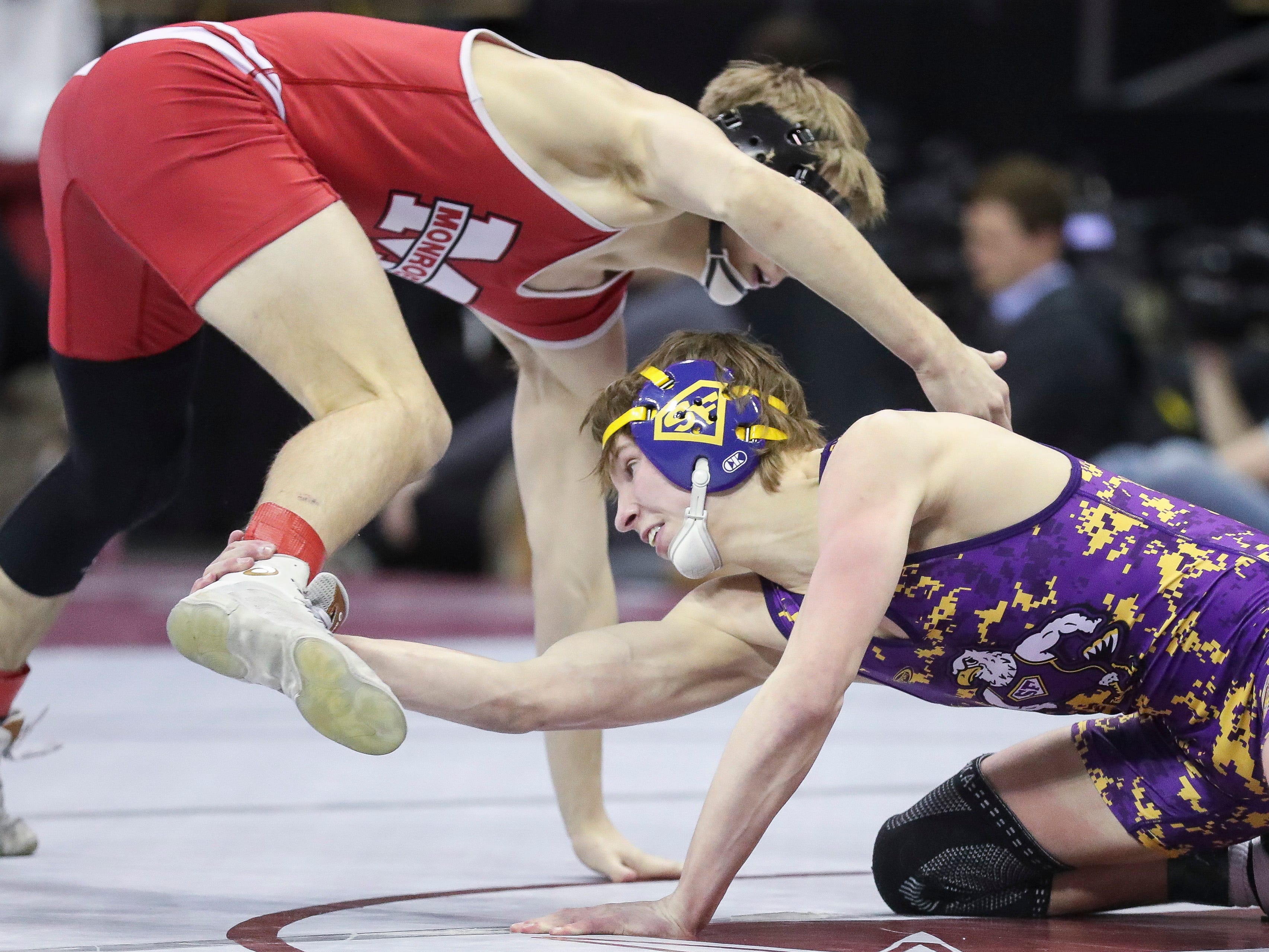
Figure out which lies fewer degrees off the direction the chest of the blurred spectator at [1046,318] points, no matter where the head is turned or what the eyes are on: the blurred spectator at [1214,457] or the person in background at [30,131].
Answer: the person in background

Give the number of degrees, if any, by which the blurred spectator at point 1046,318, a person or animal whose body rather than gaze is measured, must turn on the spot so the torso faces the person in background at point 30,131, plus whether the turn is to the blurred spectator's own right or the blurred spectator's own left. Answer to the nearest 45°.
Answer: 0° — they already face them

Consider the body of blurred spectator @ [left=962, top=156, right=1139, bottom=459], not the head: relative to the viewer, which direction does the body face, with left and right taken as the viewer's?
facing to the left of the viewer

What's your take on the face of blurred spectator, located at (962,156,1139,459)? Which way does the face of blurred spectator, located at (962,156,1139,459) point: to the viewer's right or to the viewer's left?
to the viewer's left
